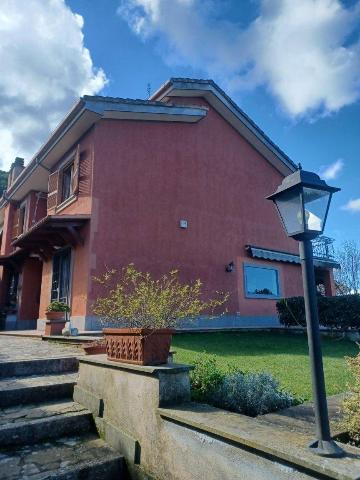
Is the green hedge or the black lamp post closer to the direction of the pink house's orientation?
the black lamp post

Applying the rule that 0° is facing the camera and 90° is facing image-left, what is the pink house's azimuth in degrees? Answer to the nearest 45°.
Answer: approximately 45°

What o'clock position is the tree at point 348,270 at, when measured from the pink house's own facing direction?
The tree is roughly at 6 o'clock from the pink house.

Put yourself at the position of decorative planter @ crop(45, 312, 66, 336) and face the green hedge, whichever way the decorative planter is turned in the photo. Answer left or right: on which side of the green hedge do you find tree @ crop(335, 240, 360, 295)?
left

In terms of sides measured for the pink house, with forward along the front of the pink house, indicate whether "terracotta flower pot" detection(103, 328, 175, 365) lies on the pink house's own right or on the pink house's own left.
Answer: on the pink house's own left

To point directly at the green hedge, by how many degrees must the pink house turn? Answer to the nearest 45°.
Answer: approximately 135° to its left

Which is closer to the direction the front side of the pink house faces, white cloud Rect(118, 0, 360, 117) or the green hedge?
the white cloud
